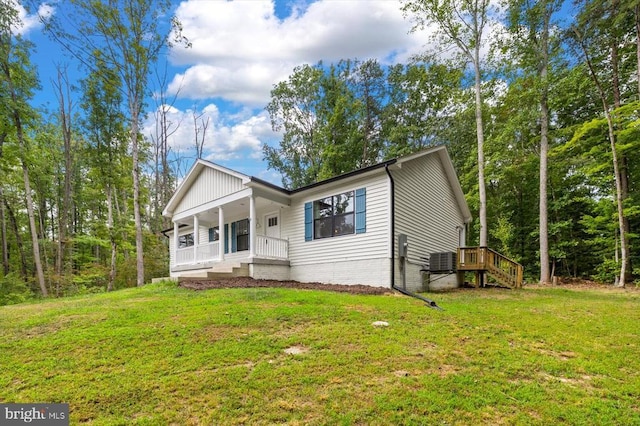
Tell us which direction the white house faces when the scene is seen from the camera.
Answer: facing the viewer and to the left of the viewer

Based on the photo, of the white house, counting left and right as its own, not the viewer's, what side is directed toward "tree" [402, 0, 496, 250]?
back

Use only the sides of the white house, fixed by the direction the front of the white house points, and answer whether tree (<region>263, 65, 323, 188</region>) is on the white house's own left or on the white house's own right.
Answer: on the white house's own right

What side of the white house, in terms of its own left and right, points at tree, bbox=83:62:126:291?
right

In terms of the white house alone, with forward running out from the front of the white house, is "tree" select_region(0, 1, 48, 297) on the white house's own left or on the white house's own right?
on the white house's own right
